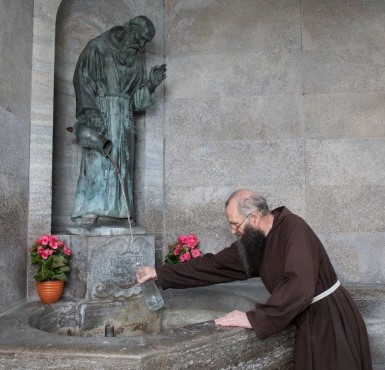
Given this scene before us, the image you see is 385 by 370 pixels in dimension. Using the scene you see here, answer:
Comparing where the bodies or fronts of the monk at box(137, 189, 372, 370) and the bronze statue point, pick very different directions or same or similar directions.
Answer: very different directions

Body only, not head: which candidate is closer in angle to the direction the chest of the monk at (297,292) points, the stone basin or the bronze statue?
the stone basin

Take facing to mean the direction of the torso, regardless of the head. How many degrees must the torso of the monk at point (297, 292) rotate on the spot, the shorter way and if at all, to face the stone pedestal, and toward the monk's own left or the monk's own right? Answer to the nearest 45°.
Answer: approximately 45° to the monk's own right

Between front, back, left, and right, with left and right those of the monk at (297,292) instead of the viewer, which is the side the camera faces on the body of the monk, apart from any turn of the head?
left

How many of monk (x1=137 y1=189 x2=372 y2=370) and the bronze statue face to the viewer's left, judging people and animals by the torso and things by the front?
1

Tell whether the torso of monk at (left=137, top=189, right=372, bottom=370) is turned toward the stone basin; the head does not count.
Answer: yes

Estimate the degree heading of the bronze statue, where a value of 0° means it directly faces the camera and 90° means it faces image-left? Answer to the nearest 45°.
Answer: approximately 315°

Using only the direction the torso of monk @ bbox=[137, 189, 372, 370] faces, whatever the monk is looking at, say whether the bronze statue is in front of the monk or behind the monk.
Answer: in front

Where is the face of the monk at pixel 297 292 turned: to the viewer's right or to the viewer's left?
to the viewer's left
